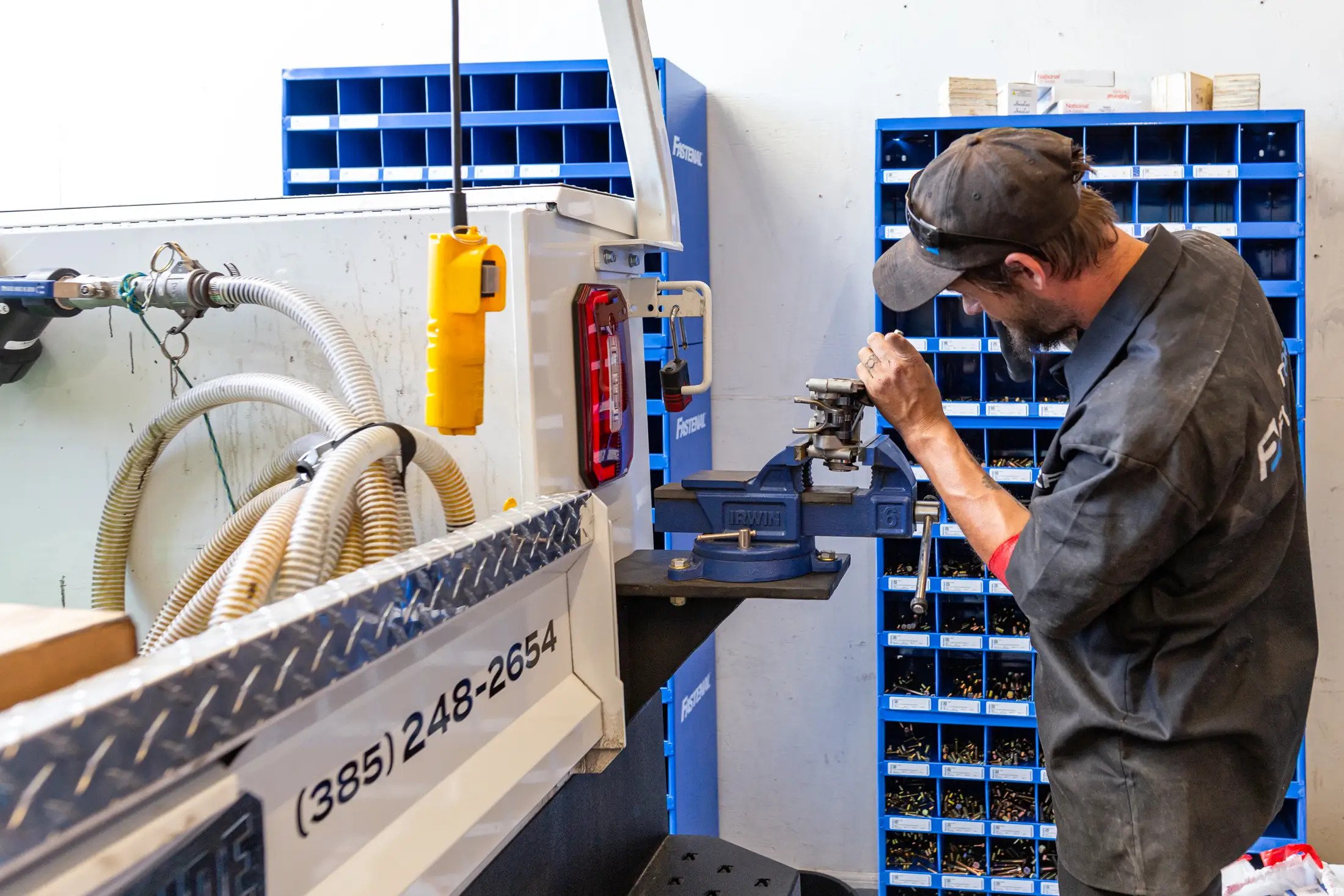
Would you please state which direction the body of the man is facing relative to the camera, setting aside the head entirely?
to the viewer's left

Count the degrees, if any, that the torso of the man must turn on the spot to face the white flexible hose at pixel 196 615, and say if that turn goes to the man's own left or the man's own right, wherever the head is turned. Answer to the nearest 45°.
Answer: approximately 45° to the man's own left

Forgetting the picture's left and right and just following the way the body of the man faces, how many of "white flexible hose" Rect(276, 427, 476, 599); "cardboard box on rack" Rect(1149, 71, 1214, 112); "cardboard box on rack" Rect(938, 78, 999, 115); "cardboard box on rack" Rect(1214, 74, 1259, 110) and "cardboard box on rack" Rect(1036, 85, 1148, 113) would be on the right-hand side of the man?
4

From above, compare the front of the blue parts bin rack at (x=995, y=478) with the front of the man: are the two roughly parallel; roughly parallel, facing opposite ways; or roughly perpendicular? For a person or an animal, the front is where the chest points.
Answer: roughly perpendicular

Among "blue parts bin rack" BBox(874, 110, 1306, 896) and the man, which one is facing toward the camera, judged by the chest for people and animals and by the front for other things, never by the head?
the blue parts bin rack

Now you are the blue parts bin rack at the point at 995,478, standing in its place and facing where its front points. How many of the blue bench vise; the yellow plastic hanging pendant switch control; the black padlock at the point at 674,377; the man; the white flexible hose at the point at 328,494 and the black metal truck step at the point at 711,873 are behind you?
0

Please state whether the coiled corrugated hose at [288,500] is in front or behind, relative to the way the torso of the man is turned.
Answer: in front

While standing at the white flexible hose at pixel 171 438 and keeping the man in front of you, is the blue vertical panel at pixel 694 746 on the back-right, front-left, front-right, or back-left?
front-left

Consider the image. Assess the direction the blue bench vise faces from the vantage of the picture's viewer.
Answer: facing to the right of the viewer

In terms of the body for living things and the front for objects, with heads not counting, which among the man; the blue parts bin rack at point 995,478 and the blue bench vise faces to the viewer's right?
the blue bench vise

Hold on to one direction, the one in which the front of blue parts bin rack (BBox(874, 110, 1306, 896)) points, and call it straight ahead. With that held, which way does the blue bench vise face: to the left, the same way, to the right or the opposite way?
to the left

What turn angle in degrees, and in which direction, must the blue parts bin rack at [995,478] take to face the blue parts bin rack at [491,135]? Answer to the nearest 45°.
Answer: approximately 90° to its right

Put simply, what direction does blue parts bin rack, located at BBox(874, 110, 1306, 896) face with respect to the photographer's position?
facing the viewer

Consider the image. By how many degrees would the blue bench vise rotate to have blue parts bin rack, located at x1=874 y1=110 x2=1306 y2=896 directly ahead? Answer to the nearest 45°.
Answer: approximately 90° to its left

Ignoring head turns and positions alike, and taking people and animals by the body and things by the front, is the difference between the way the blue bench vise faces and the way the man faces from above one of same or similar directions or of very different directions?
very different directions

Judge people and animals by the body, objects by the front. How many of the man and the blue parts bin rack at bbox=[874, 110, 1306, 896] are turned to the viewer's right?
0

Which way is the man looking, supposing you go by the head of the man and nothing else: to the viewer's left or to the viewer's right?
to the viewer's left
